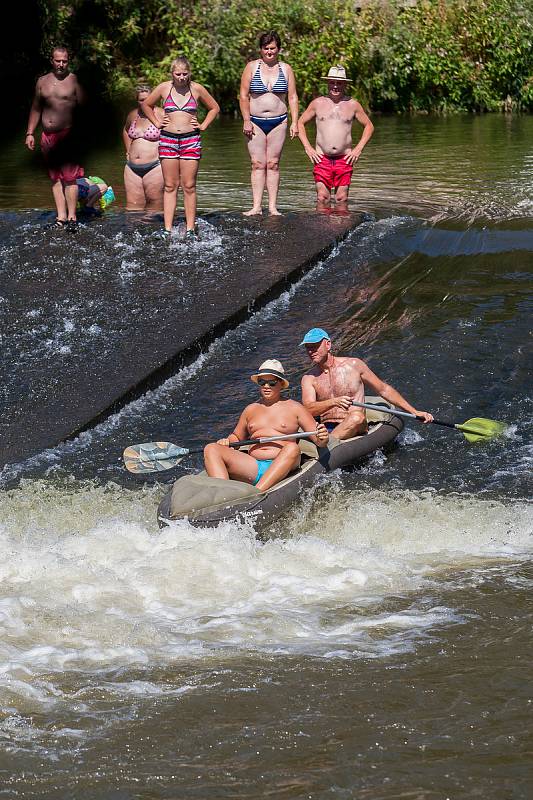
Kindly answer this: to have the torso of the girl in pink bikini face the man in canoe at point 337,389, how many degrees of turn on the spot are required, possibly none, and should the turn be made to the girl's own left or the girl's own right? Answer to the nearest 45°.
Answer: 0° — they already face them

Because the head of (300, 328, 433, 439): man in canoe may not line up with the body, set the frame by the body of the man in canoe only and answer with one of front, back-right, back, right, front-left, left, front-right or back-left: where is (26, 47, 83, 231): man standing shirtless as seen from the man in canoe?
right

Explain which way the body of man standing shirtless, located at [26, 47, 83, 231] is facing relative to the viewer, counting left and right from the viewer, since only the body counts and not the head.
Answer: facing the viewer

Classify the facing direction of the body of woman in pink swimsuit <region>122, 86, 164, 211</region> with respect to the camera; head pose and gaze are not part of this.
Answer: toward the camera

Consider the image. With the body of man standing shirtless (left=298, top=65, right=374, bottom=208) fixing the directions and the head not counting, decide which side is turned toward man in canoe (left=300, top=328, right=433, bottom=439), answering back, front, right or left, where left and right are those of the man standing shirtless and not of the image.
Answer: front

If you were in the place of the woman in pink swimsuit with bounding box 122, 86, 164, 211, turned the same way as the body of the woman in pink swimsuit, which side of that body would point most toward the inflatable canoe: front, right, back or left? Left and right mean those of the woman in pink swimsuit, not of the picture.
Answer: front

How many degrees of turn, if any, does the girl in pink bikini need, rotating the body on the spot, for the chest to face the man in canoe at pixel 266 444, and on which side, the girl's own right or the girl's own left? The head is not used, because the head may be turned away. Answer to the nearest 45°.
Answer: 0° — they already face them

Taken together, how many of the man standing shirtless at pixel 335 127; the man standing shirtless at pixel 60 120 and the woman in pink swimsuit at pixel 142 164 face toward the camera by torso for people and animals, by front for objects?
3

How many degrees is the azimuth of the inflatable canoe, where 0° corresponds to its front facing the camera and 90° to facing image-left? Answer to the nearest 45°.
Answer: approximately 45°

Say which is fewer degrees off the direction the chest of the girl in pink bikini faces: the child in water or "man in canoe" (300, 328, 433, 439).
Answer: the man in canoe

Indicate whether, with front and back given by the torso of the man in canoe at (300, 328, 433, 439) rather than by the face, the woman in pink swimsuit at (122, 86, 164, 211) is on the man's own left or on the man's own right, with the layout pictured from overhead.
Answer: on the man's own right

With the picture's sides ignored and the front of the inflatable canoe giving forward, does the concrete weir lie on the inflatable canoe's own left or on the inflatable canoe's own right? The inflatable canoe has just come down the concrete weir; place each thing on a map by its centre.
on the inflatable canoe's own right

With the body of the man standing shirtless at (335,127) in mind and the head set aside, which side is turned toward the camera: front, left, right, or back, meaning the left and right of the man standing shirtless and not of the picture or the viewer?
front
